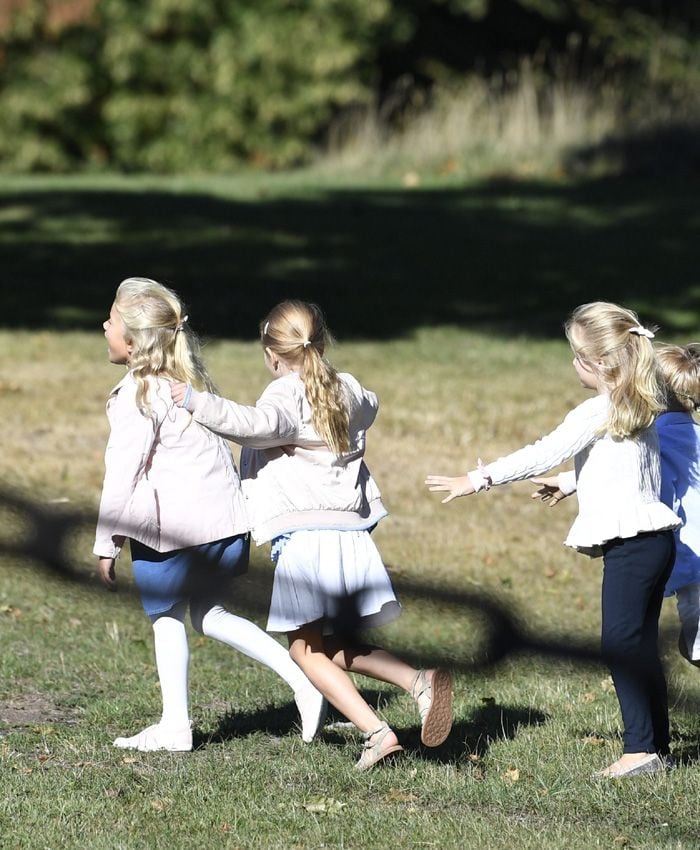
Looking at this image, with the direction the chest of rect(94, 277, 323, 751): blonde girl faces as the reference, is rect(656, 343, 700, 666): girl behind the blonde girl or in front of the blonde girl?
behind

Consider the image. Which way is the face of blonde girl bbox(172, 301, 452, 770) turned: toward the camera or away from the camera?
away from the camera

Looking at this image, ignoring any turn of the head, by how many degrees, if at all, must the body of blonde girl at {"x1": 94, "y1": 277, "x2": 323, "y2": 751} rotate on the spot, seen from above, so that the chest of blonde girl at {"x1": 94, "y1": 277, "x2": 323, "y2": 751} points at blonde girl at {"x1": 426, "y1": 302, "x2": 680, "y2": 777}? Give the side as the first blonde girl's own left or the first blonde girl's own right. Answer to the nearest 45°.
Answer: approximately 180°

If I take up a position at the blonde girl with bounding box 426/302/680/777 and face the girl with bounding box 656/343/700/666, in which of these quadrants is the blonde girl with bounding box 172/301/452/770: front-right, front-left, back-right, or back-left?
back-left

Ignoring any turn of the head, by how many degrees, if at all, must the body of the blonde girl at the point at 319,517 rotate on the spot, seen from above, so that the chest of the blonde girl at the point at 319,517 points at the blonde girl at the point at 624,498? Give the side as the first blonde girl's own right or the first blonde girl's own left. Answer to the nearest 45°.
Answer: approximately 135° to the first blonde girl's own right

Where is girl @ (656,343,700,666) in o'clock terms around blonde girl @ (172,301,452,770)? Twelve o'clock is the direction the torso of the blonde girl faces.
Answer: The girl is roughly at 4 o'clock from the blonde girl.

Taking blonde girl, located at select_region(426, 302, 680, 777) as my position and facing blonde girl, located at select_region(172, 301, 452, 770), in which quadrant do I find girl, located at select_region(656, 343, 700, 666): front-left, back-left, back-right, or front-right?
back-right

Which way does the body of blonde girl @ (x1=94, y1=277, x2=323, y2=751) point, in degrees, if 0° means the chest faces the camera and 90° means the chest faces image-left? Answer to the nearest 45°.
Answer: approximately 90°

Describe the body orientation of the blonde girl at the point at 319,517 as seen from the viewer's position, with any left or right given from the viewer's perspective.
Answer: facing away from the viewer and to the left of the viewer
